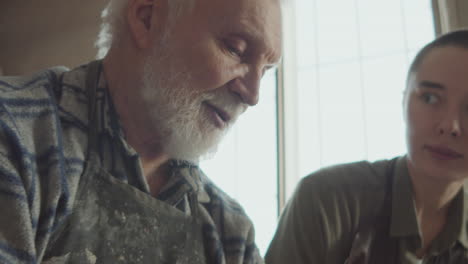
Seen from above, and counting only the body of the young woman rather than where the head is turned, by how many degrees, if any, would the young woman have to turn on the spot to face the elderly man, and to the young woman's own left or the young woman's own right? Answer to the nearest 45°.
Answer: approximately 45° to the young woman's own right

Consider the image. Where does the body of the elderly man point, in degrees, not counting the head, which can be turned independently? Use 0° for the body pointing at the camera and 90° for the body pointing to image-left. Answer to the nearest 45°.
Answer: approximately 315°

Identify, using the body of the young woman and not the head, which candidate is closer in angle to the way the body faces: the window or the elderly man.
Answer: the elderly man

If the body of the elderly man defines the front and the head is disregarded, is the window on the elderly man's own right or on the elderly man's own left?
on the elderly man's own left

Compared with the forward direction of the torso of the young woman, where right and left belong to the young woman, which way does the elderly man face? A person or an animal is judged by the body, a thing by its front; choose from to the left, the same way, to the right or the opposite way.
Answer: to the left

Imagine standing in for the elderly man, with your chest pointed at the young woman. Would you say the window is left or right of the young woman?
left
